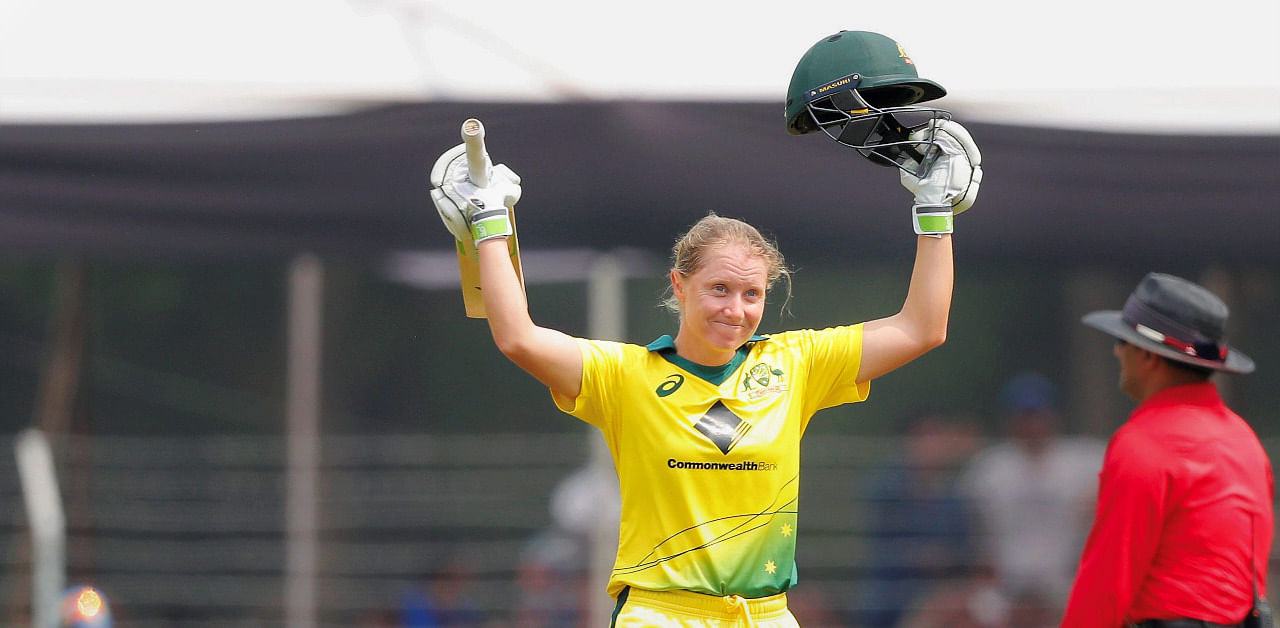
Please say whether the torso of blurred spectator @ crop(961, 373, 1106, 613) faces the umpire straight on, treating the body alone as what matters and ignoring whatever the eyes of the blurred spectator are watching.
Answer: yes

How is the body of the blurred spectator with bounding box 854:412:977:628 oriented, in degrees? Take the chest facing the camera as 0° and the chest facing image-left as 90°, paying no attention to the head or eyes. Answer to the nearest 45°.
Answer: approximately 315°

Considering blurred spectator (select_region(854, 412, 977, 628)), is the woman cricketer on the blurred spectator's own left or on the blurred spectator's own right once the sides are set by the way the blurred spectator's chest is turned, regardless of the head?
on the blurred spectator's own right

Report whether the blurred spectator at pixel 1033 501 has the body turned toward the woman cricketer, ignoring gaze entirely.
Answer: yes

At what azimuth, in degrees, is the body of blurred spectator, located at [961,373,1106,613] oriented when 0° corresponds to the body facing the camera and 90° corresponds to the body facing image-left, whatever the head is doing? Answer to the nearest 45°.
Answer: approximately 0°

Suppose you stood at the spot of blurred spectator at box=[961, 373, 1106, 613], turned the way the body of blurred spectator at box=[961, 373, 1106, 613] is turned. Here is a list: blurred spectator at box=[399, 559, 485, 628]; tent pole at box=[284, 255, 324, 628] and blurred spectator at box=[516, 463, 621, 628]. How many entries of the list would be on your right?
3

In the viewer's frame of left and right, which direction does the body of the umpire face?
facing away from the viewer and to the left of the viewer

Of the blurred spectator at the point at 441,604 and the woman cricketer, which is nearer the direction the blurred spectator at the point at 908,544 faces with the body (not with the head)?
the woman cricketer

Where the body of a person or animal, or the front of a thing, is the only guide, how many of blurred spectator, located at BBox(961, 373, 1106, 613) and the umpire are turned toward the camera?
1
